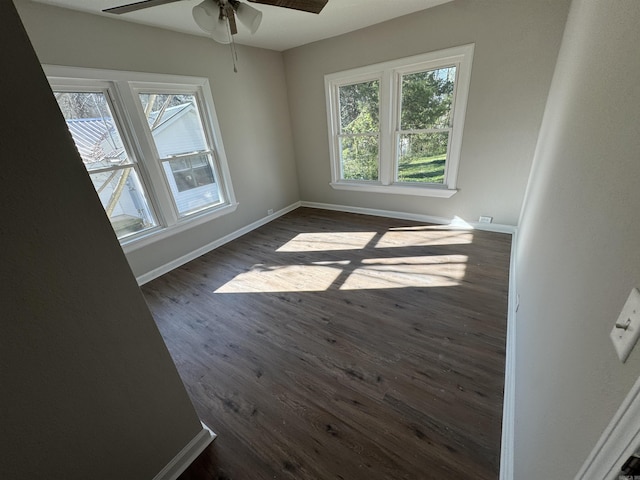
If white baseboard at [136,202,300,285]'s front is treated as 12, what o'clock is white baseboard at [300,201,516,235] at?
white baseboard at [300,201,516,235] is roughly at 11 o'clock from white baseboard at [136,202,300,285].

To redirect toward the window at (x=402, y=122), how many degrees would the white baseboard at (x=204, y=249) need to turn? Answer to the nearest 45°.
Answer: approximately 45° to its left

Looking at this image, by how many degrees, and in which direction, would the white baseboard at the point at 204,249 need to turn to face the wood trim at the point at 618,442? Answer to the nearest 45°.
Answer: approximately 45° to its right

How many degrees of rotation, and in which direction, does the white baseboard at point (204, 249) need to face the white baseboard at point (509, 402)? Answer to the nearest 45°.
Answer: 0° — it already faces it

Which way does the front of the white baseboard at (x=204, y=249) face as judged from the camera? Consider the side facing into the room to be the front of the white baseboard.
facing the viewer and to the right of the viewer

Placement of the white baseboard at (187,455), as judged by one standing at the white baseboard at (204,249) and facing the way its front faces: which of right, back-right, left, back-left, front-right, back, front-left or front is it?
front-right
